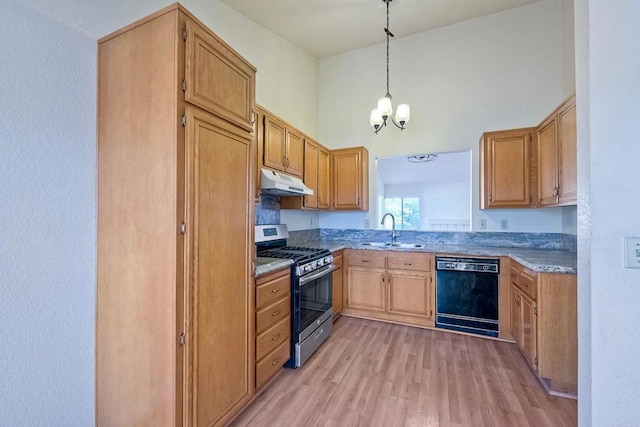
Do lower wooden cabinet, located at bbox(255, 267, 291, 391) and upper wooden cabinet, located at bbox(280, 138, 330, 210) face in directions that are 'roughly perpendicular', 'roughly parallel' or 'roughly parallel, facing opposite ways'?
roughly parallel

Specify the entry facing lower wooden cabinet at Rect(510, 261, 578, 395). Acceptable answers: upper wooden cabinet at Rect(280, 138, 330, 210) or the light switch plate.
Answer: the upper wooden cabinet

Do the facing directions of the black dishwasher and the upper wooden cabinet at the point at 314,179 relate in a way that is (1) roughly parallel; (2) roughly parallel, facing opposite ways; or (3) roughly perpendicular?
roughly perpendicular

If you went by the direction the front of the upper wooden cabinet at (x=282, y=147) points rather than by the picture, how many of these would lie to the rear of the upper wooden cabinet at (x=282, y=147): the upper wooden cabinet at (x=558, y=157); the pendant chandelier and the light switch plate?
0

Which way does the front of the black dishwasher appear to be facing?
toward the camera

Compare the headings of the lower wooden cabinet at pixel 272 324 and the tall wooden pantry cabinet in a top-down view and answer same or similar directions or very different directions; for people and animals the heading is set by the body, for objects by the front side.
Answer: same or similar directions

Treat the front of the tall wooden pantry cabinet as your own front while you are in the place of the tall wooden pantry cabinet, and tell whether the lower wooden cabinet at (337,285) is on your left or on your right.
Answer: on your left

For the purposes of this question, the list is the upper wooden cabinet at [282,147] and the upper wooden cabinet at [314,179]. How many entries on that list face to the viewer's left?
0

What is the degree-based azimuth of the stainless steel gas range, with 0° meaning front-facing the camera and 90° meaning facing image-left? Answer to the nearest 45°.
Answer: approximately 315°

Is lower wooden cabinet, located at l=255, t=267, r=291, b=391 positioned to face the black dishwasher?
no

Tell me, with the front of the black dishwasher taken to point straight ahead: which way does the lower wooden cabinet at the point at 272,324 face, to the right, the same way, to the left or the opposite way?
to the left

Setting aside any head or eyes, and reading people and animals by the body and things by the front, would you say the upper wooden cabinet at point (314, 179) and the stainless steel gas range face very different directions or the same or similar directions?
same or similar directions

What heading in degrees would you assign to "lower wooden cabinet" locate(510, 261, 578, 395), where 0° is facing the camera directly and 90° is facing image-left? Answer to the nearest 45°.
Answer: approximately 90°

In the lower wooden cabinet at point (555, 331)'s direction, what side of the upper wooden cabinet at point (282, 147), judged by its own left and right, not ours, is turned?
front

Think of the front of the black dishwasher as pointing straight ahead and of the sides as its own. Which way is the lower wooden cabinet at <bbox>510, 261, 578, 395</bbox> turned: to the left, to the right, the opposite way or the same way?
to the right
